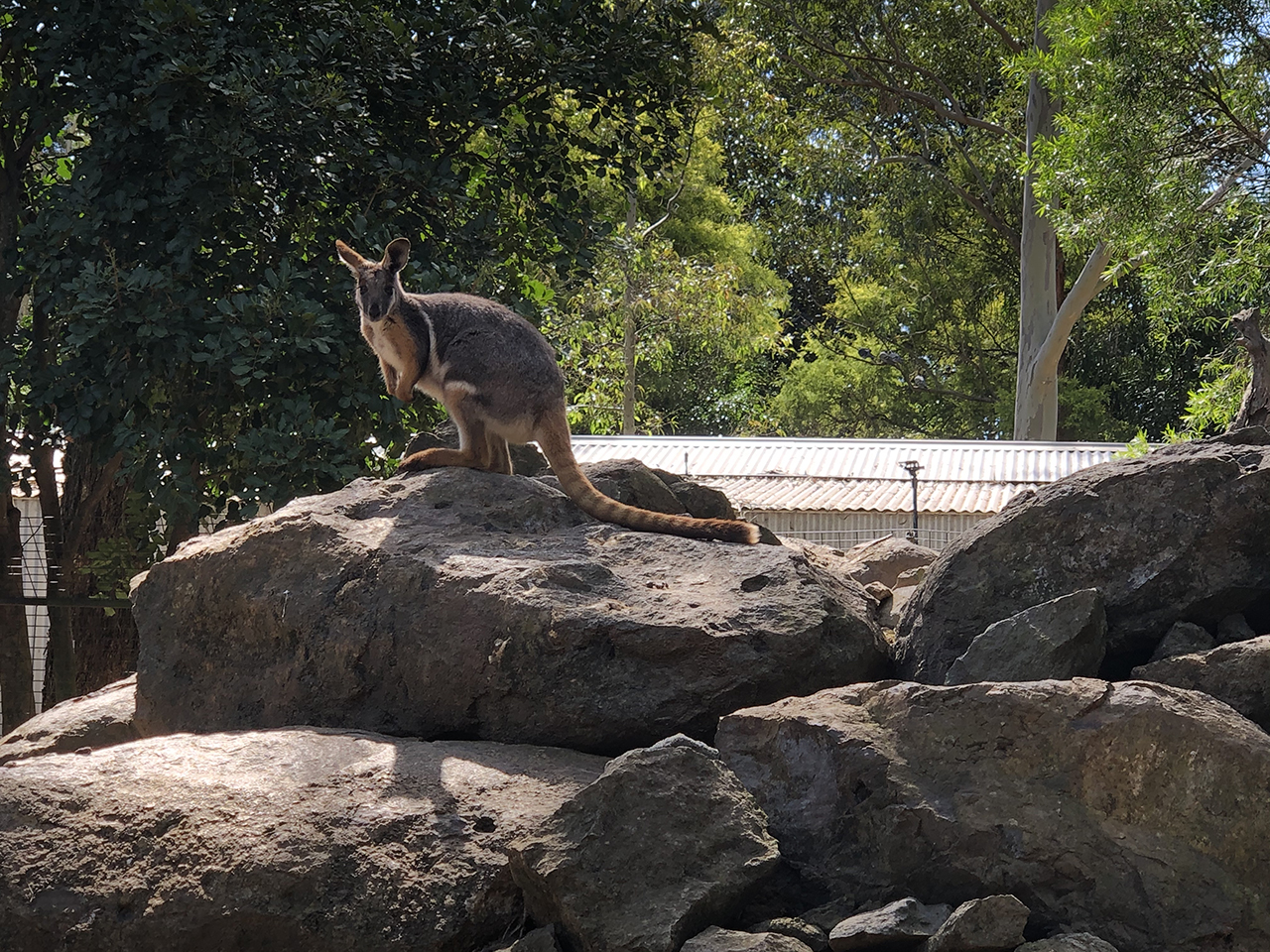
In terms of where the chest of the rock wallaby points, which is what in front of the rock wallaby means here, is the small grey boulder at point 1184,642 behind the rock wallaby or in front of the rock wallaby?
behind

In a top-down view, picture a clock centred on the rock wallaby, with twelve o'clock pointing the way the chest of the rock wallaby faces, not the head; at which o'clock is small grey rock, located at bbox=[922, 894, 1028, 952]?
The small grey rock is roughly at 8 o'clock from the rock wallaby.

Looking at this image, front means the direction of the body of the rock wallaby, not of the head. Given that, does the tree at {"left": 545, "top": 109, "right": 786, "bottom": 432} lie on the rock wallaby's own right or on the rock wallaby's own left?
on the rock wallaby's own right

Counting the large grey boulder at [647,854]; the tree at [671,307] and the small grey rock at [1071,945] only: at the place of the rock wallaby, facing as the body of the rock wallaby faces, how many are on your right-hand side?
1

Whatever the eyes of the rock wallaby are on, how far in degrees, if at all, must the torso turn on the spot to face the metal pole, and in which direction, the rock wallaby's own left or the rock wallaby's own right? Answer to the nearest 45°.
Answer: approximately 135° to the rock wallaby's own right

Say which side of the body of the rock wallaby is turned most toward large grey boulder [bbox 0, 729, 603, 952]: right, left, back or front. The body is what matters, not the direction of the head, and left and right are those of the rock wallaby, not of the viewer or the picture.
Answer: left

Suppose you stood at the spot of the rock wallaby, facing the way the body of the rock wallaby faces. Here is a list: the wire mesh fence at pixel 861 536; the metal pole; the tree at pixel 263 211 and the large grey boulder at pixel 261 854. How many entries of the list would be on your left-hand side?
1

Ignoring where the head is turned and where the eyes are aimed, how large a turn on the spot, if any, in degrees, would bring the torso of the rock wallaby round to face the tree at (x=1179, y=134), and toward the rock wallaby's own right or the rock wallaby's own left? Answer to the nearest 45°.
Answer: approximately 135° to the rock wallaby's own right

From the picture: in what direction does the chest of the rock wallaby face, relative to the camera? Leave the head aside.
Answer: to the viewer's left

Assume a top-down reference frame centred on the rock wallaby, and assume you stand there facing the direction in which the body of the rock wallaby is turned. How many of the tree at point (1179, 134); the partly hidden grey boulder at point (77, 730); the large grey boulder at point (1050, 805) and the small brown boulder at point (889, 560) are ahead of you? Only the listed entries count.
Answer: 1

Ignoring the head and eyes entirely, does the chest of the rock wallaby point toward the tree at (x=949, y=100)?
no

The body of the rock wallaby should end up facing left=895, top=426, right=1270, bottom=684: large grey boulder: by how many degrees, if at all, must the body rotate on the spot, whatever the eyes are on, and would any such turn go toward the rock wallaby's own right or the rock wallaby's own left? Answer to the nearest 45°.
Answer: approximately 135° to the rock wallaby's own left

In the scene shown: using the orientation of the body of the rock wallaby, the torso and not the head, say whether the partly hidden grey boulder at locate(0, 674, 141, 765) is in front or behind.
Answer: in front

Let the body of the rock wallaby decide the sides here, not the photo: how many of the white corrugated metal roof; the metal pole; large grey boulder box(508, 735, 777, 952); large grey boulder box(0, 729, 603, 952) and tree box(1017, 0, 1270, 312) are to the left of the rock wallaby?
2

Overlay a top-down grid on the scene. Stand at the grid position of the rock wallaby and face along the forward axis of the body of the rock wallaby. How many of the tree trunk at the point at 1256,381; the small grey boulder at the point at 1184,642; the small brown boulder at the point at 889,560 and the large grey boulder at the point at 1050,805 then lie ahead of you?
0

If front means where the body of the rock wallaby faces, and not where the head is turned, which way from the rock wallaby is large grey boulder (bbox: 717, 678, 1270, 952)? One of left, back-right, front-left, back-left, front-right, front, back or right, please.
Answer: back-left

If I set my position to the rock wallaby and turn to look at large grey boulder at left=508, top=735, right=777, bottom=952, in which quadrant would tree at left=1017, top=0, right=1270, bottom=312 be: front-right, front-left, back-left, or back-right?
back-left

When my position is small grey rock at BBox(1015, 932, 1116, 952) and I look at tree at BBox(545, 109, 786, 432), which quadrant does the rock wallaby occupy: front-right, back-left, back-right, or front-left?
front-left
